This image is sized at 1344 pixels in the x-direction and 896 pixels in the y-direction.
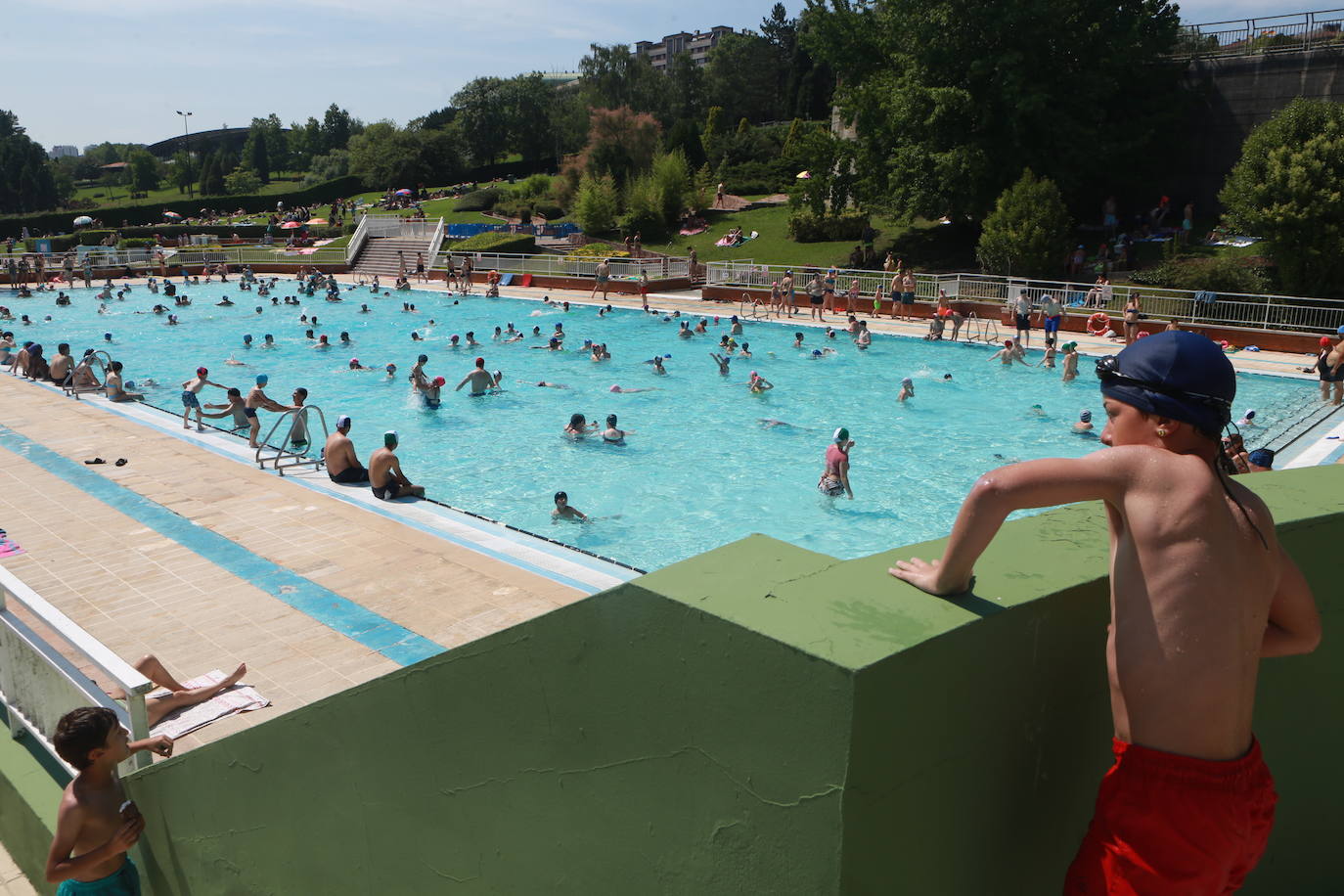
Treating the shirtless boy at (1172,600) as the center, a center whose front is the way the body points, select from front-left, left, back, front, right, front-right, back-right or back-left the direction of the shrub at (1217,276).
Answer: front-right

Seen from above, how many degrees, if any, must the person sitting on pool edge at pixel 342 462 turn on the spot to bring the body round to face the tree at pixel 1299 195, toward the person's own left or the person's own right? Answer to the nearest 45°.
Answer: approximately 45° to the person's own right

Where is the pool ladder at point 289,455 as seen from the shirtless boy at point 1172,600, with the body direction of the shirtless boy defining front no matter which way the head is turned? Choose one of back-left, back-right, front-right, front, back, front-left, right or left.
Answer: front

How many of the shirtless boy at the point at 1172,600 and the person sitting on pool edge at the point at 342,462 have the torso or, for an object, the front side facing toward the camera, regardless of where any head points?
0

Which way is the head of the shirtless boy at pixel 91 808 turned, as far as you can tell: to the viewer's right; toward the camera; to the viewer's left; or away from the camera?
to the viewer's right

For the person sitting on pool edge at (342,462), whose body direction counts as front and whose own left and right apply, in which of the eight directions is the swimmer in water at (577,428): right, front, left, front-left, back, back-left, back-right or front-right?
front

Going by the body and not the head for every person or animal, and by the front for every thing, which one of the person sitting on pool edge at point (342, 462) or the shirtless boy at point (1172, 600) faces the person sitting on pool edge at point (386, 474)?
the shirtless boy

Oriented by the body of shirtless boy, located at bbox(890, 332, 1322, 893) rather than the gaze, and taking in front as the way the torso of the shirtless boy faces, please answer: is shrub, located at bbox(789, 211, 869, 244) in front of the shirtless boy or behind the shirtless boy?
in front

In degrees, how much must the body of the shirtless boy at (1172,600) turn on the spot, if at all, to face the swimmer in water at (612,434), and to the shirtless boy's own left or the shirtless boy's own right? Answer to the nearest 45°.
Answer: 0° — they already face them

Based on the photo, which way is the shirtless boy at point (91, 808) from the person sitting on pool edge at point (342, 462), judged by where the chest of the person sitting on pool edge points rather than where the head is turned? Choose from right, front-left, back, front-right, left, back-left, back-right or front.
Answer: back-right

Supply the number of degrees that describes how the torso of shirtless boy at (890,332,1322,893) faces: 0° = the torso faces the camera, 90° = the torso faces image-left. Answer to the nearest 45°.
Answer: approximately 135°

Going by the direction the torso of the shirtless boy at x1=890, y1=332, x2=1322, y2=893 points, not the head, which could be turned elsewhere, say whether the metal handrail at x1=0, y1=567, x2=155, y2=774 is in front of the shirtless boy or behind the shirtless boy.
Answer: in front

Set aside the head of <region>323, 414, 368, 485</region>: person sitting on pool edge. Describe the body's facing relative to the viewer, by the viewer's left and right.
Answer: facing away from the viewer and to the right of the viewer

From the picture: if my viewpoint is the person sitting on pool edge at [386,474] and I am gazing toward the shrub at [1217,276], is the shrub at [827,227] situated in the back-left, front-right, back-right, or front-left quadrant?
front-left

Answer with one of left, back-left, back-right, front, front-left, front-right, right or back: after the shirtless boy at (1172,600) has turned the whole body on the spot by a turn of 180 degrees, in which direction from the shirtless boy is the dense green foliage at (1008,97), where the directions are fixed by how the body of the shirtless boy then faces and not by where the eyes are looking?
back-left

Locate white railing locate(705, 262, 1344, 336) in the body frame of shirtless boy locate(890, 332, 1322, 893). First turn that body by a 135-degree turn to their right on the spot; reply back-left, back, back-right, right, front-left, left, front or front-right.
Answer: left

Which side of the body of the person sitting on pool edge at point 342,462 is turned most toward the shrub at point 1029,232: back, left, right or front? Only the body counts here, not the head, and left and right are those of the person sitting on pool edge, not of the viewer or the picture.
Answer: front

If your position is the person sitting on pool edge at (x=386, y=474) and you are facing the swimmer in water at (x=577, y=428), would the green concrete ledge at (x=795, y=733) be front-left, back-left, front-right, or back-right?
back-right
